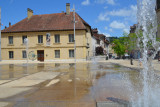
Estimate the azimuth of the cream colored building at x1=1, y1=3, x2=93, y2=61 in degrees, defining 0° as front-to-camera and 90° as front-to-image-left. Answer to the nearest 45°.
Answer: approximately 0°
